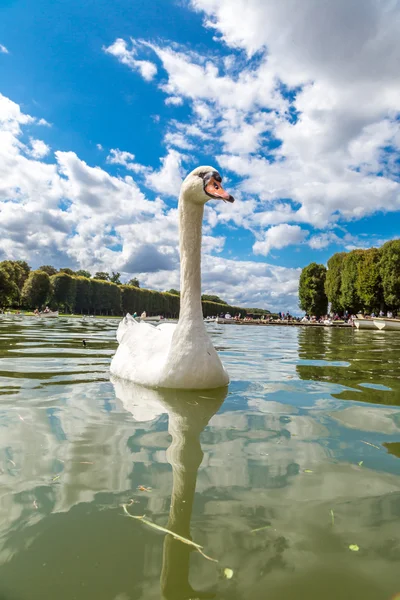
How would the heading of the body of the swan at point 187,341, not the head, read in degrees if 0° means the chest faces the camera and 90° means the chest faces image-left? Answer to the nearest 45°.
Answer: approximately 315°

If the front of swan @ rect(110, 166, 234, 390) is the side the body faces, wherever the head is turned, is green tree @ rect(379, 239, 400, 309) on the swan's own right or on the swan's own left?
on the swan's own left
